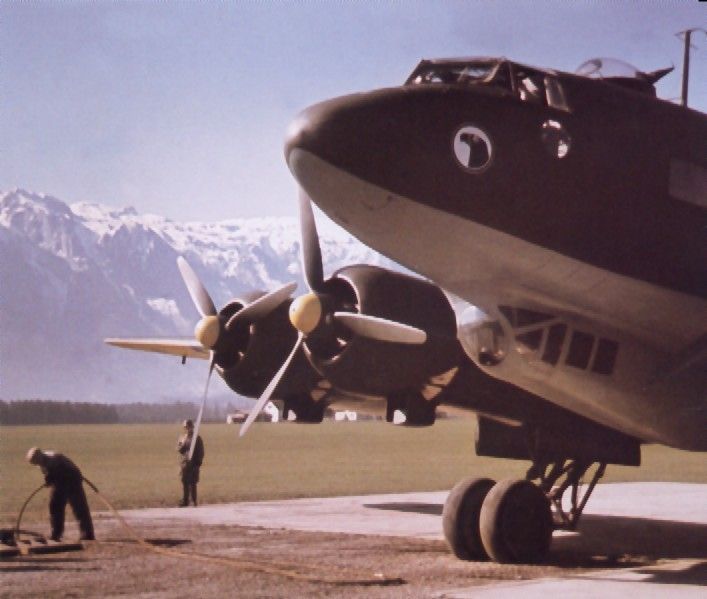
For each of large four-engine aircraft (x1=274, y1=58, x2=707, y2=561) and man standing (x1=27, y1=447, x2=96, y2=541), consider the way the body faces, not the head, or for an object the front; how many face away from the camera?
0

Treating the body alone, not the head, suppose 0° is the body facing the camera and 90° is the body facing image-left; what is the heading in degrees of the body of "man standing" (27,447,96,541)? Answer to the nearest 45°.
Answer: approximately 90°

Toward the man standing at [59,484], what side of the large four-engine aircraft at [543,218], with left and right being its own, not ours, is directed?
right

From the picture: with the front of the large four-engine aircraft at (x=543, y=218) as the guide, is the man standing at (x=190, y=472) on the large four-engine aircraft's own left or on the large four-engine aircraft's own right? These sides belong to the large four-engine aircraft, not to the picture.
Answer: on the large four-engine aircraft's own right

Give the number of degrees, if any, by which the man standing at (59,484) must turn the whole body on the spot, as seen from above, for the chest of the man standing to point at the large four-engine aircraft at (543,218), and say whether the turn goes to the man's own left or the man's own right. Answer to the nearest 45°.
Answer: approximately 135° to the man's own left

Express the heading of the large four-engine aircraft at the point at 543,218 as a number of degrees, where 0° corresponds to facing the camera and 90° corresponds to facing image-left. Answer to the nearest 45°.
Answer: approximately 45°
